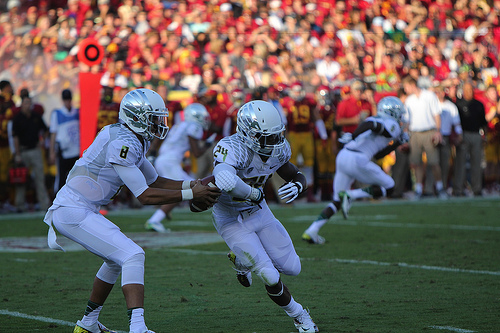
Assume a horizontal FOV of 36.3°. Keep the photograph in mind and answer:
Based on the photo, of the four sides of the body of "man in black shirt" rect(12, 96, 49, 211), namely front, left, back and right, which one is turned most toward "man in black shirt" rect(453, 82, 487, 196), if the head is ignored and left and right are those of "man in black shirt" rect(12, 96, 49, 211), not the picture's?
left

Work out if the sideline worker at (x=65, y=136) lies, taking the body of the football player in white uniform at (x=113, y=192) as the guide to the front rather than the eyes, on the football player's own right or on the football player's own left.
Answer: on the football player's own left

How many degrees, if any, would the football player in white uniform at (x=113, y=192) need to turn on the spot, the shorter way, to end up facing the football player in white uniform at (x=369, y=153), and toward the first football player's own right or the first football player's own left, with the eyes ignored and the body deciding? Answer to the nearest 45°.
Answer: approximately 45° to the first football player's own left

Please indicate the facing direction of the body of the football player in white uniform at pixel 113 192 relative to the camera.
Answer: to the viewer's right

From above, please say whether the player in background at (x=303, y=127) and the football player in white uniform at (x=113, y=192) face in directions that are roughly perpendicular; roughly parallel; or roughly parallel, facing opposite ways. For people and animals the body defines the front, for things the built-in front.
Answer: roughly perpendicular

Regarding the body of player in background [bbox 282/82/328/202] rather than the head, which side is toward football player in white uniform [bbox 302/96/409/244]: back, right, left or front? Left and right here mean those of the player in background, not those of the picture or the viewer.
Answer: front

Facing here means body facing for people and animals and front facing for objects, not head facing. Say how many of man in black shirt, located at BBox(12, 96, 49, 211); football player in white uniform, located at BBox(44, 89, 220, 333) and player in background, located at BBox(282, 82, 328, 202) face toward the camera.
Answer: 2

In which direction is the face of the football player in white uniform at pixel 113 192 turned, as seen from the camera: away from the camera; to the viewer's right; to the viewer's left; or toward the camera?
to the viewer's right

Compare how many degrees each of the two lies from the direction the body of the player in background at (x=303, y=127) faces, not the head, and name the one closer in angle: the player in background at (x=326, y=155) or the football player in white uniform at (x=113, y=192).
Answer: the football player in white uniform

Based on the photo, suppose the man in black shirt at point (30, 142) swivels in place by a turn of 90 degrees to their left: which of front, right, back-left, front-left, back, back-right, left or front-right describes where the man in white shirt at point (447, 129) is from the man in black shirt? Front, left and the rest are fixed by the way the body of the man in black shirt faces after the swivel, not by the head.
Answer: front

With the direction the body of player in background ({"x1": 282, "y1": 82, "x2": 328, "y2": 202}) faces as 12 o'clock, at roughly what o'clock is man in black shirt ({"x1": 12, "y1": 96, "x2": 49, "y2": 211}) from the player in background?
The man in black shirt is roughly at 2 o'clock from the player in background.

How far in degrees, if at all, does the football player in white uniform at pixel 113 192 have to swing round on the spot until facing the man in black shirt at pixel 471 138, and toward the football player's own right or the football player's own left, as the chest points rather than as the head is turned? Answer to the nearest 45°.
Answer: approximately 45° to the football player's own left
